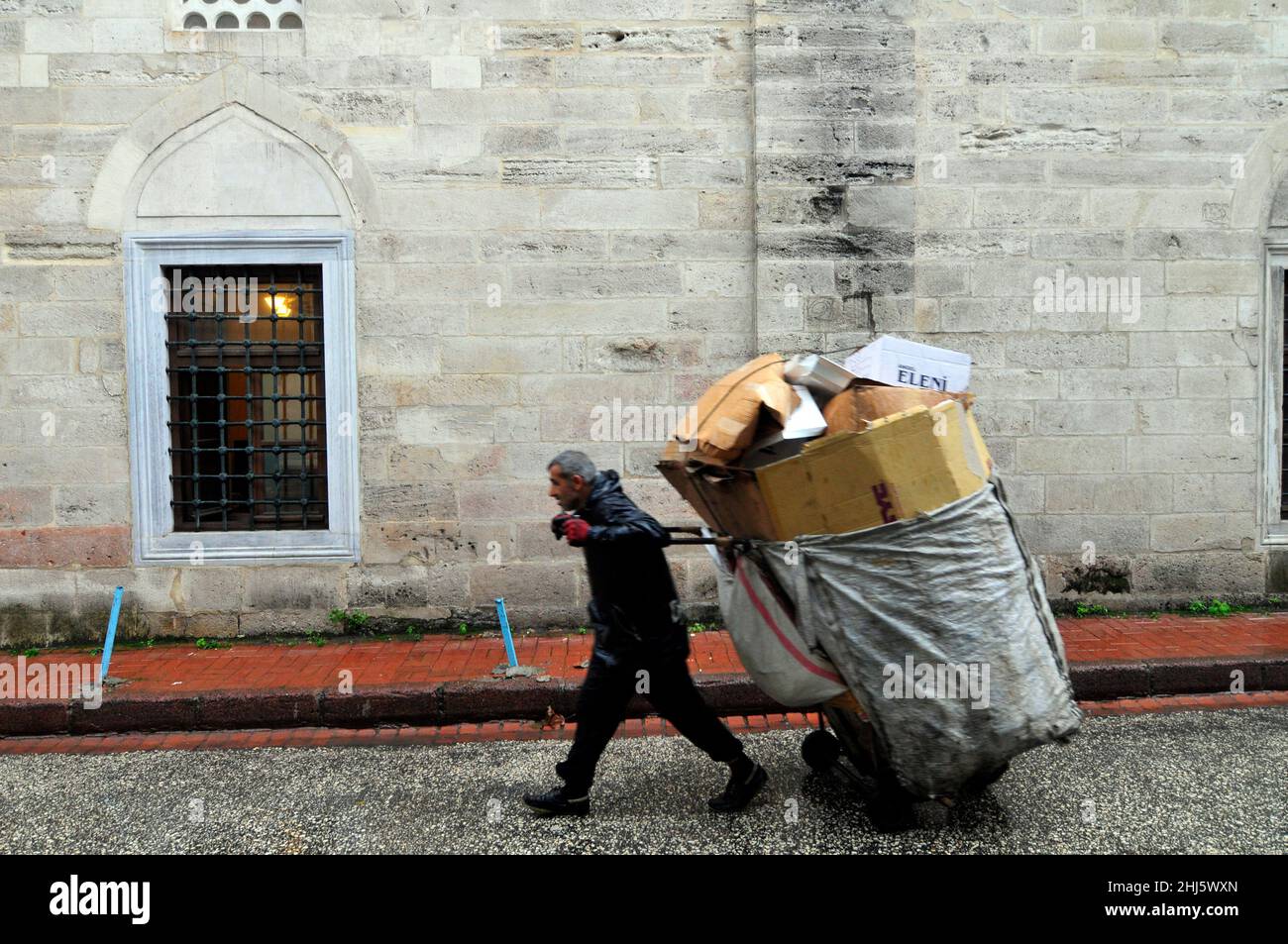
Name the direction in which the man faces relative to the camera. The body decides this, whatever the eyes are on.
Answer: to the viewer's left

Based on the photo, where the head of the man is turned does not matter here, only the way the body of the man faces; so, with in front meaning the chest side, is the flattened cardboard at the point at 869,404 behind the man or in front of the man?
behind

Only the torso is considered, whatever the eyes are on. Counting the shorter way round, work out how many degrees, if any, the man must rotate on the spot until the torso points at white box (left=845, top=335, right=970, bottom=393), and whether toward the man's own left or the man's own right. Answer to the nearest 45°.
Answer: approximately 180°

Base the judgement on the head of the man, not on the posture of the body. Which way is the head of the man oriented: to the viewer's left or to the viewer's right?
to the viewer's left
